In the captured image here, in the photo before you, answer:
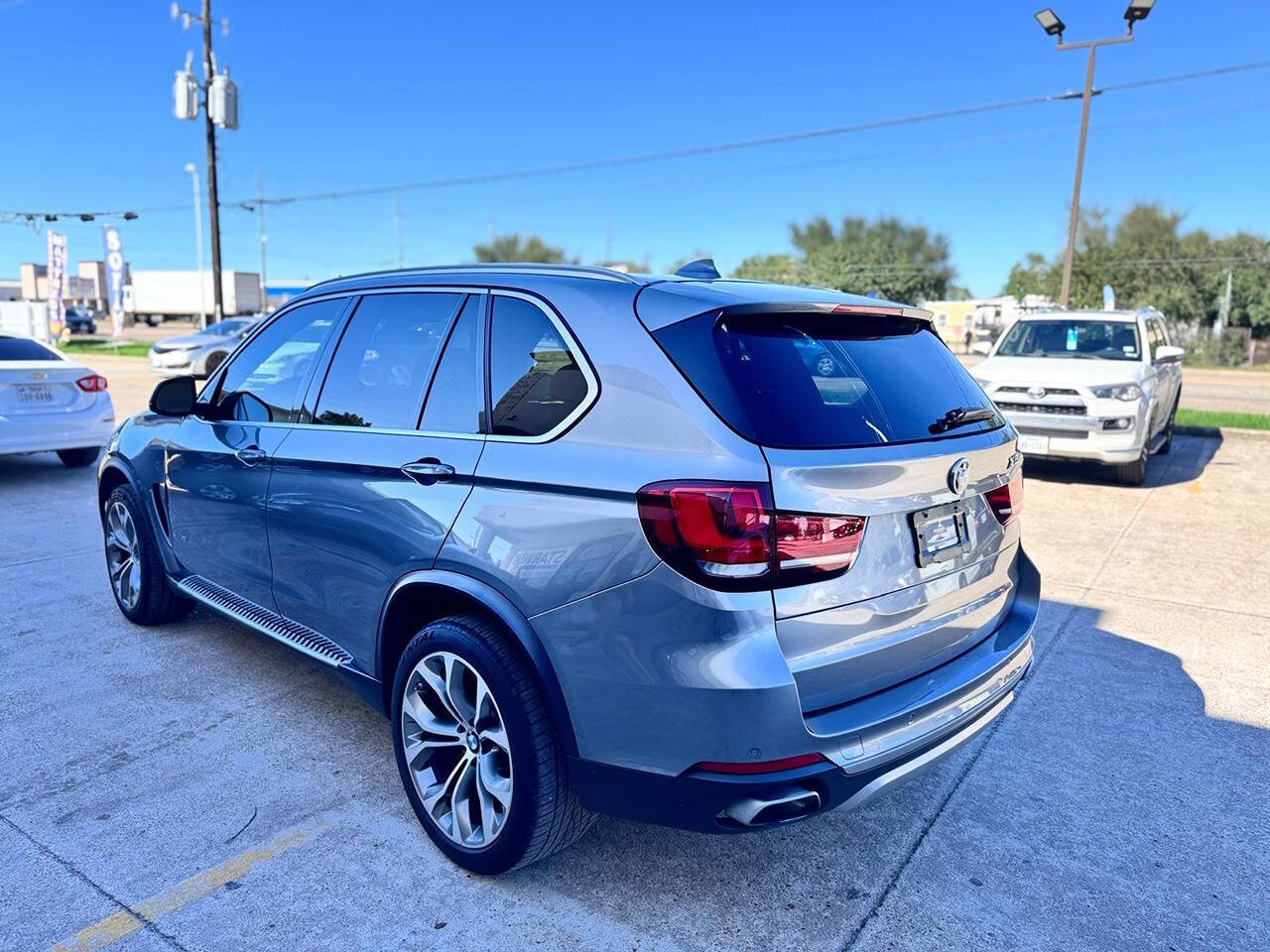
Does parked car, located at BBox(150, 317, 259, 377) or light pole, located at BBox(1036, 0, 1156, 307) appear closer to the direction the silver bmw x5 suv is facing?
the parked car

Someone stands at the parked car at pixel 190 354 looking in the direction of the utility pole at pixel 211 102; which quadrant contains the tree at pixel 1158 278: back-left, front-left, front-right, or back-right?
front-right

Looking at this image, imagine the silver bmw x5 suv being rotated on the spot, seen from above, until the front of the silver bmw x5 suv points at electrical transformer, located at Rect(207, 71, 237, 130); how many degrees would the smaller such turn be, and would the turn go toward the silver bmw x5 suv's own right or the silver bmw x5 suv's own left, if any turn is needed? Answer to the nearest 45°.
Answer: approximately 45° to the silver bmw x5 suv's own right

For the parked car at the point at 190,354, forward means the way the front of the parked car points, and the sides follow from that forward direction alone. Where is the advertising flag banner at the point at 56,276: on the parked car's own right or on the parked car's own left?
on the parked car's own right

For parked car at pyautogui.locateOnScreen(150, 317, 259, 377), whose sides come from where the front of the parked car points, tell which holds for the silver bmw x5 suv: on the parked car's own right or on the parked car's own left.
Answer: on the parked car's own left

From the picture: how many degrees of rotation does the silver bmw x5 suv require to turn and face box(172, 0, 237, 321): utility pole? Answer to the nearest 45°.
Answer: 0° — it already faces it

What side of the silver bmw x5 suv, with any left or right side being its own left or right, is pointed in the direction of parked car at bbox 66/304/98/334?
front

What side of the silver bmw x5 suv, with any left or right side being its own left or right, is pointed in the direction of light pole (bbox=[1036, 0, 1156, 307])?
right

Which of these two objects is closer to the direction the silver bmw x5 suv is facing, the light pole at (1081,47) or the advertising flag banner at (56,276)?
the advertising flag banner

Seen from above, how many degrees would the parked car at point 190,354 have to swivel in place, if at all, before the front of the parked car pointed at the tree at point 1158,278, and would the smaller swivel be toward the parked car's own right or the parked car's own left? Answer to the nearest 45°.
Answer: approximately 135° to the parked car's own left

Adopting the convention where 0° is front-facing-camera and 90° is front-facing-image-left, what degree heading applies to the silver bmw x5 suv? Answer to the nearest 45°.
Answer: approximately 135°

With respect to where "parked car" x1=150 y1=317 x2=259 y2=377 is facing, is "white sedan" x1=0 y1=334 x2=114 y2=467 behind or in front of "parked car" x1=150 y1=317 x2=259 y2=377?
in front

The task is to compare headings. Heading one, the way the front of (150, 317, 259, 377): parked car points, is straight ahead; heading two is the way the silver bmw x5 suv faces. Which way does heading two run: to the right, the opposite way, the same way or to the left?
to the right

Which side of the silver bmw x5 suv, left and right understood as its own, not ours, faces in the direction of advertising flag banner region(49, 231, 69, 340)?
front

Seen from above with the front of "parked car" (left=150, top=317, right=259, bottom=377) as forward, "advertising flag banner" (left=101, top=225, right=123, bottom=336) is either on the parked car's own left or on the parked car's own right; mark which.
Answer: on the parked car's own right

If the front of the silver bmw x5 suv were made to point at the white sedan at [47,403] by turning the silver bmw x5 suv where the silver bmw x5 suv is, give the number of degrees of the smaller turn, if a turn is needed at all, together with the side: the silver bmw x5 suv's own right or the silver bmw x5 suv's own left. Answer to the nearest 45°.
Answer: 0° — it already faces it

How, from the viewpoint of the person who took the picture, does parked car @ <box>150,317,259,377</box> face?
facing the viewer and to the left of the viewer

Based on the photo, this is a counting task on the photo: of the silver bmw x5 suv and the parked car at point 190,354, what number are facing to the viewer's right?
0

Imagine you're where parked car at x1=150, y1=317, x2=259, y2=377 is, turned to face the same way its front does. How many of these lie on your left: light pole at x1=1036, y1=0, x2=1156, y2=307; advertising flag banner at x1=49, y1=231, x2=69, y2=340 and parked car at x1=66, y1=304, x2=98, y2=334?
1
